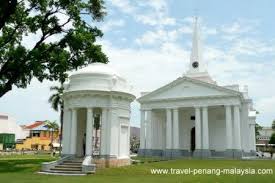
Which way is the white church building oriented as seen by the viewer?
toward the camera

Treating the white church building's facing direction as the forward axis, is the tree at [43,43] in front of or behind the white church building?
in front
